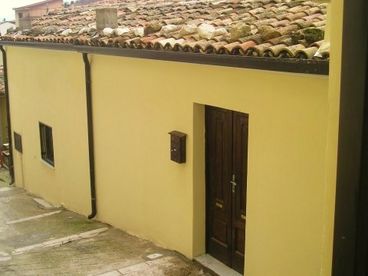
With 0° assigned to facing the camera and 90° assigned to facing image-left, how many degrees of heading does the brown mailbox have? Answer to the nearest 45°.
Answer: approximately 45°

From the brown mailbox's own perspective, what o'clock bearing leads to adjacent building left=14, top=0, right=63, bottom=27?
The adjacent building is roughly at 4 o'clock from the brown mailbox.
